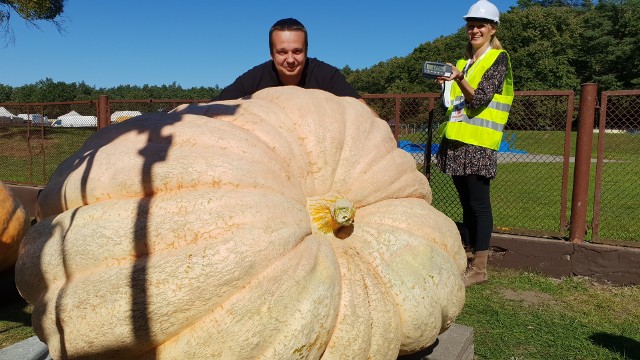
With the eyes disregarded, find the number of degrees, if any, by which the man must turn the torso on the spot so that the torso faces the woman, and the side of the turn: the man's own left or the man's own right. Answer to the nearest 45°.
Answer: approximately 135° to the man's own left

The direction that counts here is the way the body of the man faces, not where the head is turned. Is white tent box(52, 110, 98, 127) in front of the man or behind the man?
behind

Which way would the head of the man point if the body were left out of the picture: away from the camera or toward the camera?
toward the camera

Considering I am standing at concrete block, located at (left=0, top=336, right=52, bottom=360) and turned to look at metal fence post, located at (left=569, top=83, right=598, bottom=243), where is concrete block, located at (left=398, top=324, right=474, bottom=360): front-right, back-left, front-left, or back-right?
front-right

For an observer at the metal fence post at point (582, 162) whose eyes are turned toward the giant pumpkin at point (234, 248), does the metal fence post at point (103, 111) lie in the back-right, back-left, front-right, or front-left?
front-right

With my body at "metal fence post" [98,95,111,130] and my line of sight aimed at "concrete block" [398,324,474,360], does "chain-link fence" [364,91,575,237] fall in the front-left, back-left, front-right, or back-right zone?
front-left

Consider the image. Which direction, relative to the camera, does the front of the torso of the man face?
toward the camera

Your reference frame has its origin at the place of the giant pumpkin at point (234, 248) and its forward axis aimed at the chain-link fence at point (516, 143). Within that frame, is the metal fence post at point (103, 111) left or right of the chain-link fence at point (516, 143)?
left

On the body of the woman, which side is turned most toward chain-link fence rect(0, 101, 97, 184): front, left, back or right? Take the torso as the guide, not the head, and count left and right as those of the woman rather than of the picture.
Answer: right

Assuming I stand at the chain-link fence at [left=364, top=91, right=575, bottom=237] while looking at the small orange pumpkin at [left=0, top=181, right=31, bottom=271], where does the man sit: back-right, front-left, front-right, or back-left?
front-left

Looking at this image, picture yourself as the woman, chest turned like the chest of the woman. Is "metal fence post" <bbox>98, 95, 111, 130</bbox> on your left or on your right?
on your right

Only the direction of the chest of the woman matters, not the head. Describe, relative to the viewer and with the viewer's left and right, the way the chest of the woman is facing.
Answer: facing the viewer and to the left of the viewer

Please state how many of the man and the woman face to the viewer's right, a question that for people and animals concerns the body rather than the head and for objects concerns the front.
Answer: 0

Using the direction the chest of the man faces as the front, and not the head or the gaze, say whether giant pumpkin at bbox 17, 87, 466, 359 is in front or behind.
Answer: in front

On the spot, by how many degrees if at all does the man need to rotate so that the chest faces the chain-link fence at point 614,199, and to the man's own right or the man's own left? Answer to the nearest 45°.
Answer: approximately 135° to the man's own left
